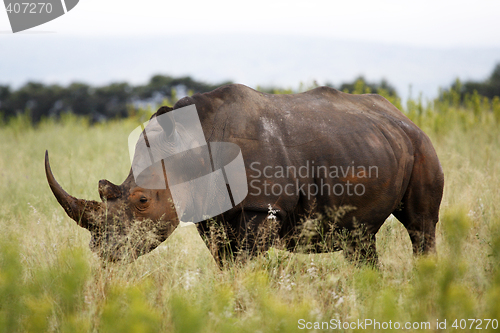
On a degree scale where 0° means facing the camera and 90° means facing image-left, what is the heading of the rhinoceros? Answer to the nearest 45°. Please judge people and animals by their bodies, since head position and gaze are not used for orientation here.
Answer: approximately 90°
